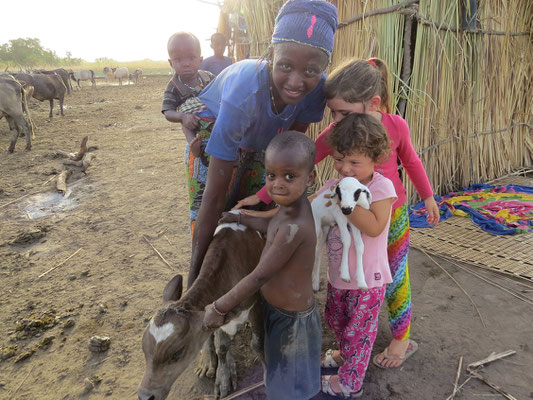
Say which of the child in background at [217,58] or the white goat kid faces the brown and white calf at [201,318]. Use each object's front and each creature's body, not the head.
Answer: the child in background

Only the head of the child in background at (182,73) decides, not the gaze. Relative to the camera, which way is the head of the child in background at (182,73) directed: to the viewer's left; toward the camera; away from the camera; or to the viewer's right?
toward the camera

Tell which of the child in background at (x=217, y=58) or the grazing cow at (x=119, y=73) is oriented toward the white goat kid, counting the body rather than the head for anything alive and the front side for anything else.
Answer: the child in background

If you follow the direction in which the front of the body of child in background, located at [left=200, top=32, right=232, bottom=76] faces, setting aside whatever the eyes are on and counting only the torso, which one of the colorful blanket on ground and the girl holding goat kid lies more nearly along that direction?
the girl holding goat kid

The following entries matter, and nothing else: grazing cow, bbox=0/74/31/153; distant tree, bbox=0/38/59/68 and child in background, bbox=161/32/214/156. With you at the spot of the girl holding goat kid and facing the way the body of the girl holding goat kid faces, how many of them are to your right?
3

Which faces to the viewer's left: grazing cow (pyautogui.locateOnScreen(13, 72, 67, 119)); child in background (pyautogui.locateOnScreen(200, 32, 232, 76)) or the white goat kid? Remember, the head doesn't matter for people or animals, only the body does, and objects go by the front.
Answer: the grazing cow

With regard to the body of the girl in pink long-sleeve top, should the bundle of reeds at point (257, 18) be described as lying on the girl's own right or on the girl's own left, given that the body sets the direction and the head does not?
on the girl's own right

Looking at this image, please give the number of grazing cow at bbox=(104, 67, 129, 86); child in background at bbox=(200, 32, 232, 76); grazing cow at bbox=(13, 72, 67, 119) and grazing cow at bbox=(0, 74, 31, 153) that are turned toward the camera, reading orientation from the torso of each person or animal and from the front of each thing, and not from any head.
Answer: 1

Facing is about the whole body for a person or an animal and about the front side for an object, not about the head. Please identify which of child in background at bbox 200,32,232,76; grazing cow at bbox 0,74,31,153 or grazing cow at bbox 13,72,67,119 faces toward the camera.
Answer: the child in background

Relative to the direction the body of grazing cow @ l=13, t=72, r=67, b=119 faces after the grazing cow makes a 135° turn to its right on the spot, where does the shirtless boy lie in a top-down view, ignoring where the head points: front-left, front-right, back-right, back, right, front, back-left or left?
back-right

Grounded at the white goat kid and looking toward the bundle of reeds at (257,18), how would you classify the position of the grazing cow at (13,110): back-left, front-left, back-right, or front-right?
front-left

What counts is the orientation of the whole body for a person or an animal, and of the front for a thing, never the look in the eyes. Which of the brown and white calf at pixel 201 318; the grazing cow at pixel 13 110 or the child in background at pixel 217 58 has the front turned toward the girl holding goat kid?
the child in background

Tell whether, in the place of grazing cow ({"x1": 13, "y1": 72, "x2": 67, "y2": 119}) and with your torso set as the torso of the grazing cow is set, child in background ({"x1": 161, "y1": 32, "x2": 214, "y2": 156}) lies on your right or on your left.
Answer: on your left

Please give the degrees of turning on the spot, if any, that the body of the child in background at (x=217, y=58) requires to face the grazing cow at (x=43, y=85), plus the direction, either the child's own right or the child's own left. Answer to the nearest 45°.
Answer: approximately 135° to the child's own right

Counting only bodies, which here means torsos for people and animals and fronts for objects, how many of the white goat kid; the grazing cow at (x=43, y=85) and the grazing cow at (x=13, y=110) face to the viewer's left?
2

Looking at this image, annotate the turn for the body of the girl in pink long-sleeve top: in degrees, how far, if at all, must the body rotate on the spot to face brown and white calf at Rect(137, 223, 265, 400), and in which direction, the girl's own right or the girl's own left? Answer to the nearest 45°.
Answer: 0° — they already face it

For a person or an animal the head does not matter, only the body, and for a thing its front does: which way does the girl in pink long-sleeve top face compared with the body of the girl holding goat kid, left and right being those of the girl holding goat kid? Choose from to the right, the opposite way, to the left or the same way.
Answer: the same way
